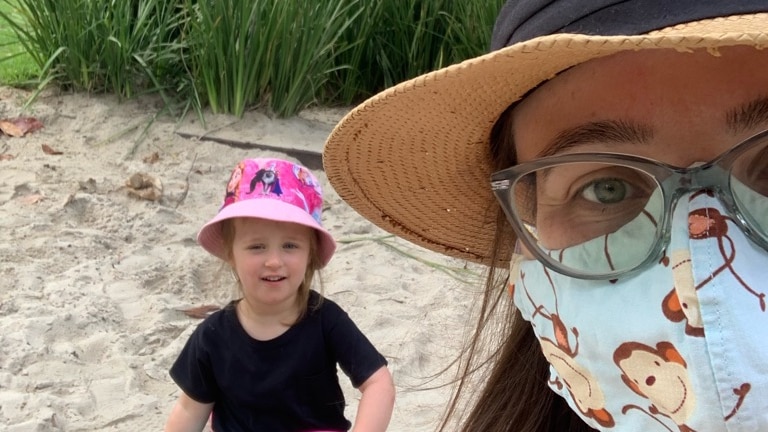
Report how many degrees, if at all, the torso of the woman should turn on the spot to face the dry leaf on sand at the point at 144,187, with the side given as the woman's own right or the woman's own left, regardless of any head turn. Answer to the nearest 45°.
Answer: approximately 135° to the woman's own right

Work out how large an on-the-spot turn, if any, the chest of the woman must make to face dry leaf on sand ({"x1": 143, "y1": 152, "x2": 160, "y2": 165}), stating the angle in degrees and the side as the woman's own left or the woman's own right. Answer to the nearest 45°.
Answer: approximately 135° to the woman's own right

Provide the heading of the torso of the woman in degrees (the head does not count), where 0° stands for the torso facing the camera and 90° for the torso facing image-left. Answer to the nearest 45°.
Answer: approximately 0°

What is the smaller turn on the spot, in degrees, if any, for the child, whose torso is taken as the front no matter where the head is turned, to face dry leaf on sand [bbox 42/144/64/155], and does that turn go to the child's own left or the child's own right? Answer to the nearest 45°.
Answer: approximately 135° to the child's own right

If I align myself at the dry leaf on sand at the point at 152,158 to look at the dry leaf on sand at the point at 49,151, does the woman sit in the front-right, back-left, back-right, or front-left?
back-left

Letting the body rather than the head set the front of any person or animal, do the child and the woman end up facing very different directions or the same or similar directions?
same or similar directions

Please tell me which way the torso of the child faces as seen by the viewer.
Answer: toward the camera

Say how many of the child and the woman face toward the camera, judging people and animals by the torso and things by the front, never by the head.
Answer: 2

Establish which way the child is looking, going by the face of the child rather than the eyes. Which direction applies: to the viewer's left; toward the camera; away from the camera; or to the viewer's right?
toward the camera
